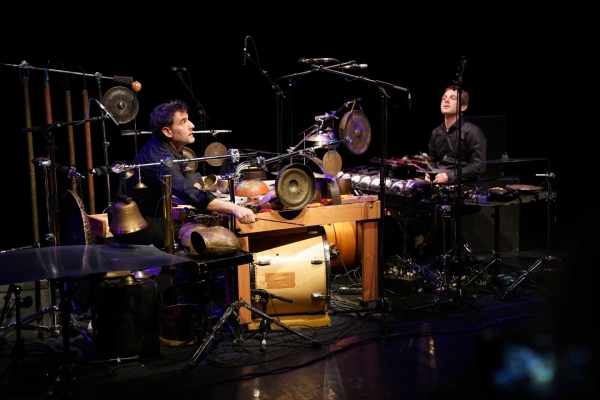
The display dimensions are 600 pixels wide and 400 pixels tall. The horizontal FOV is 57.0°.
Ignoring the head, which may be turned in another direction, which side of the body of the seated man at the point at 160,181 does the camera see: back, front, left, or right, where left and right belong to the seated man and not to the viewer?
right

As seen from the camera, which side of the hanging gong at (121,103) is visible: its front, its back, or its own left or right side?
front

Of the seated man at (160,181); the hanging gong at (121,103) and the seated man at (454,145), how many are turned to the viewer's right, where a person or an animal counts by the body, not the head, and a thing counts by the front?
1

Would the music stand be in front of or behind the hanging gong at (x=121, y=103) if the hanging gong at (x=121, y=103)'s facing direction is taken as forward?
in front

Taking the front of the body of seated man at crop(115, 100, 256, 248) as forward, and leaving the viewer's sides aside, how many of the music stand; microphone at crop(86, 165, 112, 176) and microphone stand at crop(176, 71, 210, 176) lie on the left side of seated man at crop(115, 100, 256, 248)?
1

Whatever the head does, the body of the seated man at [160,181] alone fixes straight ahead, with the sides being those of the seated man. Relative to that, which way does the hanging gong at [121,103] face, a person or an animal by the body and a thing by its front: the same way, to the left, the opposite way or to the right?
to the right

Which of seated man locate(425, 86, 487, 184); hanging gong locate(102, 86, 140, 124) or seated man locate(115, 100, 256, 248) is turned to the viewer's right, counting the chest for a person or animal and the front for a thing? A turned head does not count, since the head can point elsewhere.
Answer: seated man locate(115, 100, 256, 248)

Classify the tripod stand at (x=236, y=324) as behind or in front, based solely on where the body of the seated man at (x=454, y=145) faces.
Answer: in front

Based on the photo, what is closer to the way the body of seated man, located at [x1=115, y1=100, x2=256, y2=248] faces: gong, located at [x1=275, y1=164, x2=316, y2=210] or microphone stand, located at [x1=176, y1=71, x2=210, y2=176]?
the gong

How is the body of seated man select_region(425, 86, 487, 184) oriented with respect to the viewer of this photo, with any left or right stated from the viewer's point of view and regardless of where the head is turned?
facing the viewer and to the left of the viewer

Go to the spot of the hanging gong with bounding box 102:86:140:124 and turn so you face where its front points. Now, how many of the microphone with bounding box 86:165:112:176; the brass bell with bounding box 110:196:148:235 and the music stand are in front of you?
3

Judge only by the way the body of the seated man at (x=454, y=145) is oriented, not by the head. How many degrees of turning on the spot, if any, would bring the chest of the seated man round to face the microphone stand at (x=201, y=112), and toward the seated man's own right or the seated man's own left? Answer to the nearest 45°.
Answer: approximately 45° to the seated man's own right

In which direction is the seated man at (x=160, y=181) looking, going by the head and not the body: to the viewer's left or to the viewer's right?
to the viewer's right

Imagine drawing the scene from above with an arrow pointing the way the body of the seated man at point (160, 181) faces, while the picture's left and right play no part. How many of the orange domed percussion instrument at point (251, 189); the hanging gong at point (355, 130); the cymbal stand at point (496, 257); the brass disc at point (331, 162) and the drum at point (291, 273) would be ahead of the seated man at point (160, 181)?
5

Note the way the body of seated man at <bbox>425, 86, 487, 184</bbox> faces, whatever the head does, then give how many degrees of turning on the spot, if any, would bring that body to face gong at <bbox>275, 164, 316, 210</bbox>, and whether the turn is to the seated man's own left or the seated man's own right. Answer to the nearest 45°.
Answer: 0° — they already face it
